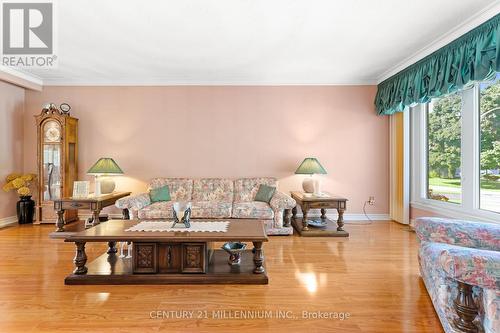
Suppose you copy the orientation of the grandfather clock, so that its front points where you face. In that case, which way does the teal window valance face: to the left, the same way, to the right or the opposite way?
to the right

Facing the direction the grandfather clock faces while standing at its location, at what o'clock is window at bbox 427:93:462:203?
The window is roughly at 9 o'clock from the grandfather clock.

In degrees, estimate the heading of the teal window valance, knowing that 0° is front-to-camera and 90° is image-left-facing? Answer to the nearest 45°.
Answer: approximately 45°

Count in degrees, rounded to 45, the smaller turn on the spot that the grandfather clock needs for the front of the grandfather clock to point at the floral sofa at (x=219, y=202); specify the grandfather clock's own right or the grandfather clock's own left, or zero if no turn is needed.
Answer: approximately 90° to the grandfather clock's own left

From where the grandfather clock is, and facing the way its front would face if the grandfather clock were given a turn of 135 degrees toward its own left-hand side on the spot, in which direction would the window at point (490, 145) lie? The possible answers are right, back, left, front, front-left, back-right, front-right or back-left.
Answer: front-right

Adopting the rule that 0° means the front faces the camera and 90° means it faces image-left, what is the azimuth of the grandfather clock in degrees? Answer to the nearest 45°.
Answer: approximately 45°

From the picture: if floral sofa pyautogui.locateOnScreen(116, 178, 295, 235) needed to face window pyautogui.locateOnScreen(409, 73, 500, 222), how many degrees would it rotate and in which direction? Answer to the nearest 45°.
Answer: approximately 90° to its left

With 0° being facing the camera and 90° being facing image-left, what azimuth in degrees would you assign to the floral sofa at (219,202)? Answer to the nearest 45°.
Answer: approximately 0°

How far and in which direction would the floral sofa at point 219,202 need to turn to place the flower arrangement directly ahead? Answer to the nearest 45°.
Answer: approximately 90° to its right

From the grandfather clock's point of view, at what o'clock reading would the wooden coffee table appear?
The wooden coffee table is roughly at 10 o'clock from the grandfather clock.

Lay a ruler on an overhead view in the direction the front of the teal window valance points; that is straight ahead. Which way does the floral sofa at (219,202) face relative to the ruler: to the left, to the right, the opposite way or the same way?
to the left

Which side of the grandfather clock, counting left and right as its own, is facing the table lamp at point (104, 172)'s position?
left
